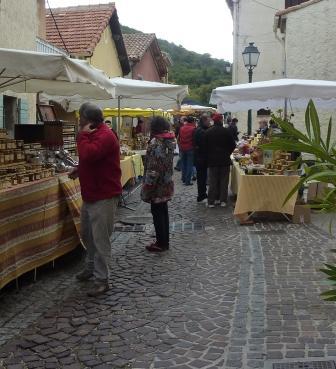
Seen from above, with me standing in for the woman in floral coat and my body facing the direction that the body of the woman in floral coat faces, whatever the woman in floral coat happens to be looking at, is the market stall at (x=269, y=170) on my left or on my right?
on my right

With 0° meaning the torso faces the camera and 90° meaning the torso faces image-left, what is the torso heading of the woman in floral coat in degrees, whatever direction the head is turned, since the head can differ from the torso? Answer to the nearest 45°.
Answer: approximately 90°

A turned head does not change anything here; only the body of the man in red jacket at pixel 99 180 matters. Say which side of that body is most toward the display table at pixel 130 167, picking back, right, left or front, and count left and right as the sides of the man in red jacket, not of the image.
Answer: right

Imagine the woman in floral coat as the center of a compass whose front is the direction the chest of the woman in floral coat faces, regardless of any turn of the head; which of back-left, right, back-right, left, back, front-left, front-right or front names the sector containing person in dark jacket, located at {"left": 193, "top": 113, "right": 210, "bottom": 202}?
right

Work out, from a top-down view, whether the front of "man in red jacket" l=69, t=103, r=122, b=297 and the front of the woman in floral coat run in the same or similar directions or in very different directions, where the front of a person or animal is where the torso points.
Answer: same or similar directions

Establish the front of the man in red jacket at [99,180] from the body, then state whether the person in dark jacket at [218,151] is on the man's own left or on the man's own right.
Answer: on the man's own right

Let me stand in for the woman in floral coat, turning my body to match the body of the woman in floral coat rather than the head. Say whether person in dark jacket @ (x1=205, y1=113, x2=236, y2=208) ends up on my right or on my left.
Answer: on my right

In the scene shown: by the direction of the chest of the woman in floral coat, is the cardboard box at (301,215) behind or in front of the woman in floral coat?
behind

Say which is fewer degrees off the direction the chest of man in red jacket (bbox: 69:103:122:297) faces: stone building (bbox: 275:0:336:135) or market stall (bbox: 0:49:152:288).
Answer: the market stall

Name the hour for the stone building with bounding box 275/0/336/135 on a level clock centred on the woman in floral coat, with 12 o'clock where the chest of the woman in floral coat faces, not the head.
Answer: The stone building is roughly at 4 o'clock from the woman in floral coat.

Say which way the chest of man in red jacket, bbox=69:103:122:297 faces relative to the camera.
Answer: to the viewer's left
